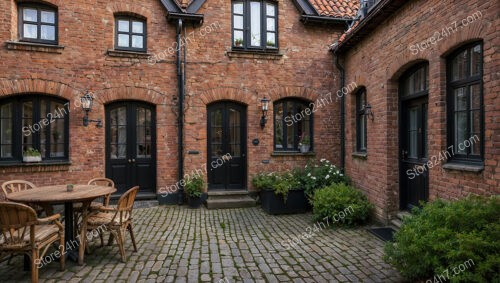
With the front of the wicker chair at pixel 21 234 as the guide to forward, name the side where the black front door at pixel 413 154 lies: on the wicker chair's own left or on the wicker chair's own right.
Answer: on the wicker chair's own right

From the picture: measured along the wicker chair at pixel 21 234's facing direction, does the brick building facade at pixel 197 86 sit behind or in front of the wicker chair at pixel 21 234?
in front

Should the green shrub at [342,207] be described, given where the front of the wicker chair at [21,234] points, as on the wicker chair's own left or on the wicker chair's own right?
on the wicker chair's own right

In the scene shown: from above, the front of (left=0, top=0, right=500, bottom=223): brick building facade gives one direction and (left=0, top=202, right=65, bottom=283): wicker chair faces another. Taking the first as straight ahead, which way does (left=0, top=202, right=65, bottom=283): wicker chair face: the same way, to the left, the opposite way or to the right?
the opposite way

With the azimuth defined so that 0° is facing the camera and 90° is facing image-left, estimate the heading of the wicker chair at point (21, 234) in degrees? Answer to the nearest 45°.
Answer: approximately 225°

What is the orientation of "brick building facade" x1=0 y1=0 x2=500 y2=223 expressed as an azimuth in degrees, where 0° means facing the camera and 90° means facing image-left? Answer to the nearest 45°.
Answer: approximately 0°
